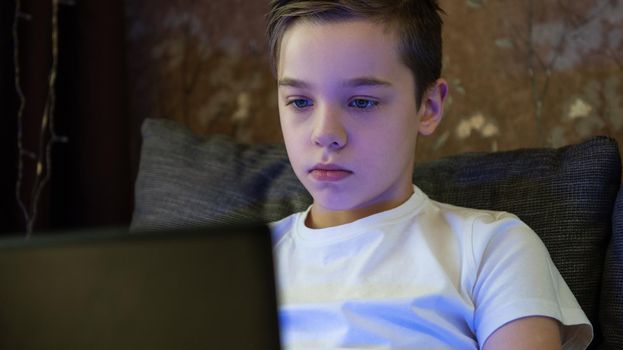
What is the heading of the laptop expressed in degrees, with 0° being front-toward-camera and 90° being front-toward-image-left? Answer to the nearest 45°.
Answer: approximately 180°

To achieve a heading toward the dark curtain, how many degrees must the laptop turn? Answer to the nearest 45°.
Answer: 0° — it already faces it

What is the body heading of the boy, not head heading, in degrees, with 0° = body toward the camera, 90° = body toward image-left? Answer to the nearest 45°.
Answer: approximately 45°

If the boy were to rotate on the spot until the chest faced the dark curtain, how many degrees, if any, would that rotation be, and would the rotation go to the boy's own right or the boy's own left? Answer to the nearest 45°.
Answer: approximately 90° to the boy's own right

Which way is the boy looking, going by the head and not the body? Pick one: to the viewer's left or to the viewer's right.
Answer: to the viewer's left
